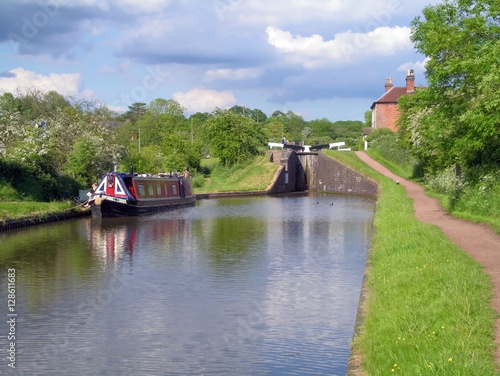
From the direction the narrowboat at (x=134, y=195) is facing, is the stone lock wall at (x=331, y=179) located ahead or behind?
behind

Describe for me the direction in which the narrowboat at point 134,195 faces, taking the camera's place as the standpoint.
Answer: facing the viewer and to the left of the viewer
